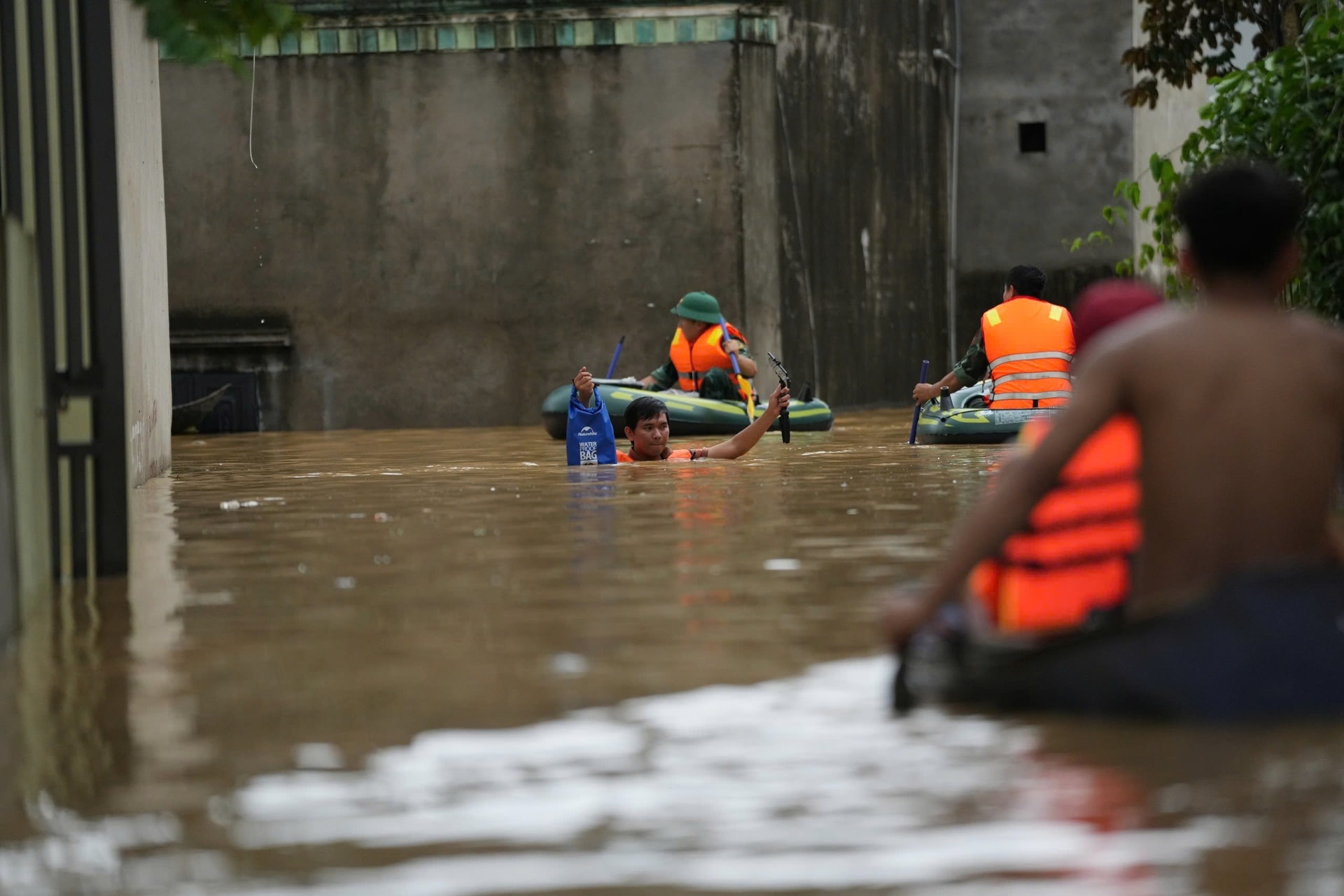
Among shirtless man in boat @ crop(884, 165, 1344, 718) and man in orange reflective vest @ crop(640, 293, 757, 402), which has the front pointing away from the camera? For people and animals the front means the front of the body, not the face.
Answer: the shirtless man in boat

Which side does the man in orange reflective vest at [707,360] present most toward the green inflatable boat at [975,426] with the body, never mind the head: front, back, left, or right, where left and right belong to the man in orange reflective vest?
left

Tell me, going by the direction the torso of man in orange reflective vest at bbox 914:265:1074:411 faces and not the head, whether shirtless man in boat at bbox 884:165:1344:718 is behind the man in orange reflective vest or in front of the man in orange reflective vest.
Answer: behind

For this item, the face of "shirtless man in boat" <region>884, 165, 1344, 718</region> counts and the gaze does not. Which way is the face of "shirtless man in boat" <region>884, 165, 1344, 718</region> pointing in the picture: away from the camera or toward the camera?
away from the camera

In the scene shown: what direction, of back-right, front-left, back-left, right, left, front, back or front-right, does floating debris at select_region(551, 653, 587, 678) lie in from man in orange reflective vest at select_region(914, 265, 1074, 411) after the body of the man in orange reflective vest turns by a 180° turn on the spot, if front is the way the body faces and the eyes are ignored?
front

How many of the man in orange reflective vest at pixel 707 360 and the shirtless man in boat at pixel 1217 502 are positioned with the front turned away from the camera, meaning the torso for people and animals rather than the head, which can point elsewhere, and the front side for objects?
1

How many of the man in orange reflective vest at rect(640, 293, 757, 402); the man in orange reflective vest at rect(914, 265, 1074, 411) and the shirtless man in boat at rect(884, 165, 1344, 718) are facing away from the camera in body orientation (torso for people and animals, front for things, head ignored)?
2

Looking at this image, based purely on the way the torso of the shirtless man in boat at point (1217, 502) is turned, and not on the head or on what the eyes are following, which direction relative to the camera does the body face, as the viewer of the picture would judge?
away from the camera

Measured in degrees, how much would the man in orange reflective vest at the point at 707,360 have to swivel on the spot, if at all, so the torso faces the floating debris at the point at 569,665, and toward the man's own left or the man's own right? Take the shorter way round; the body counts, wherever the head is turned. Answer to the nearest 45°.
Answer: approximately 45° to the man's own left

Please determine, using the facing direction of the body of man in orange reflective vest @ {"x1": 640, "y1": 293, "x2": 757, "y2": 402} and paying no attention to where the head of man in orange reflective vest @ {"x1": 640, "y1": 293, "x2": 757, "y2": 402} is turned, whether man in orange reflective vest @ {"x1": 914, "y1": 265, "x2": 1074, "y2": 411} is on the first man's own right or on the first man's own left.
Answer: on the first man's own left

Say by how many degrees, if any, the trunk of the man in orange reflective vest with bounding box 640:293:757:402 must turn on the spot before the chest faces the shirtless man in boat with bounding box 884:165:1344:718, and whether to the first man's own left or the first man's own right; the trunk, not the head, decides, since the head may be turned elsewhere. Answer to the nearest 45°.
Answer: approximately 45° to the first man's own left

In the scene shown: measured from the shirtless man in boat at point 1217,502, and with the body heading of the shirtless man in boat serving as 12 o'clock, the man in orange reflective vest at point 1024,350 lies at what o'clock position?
The man in orange reflective vest is roughly at 12 o'clock from the shirtless man in boat.

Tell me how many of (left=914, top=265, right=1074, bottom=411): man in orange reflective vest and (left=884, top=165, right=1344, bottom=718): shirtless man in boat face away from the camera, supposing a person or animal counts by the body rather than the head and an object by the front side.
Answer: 2

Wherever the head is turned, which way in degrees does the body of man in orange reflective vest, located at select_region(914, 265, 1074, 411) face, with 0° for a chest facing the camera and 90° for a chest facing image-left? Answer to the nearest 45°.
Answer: approximately 180°

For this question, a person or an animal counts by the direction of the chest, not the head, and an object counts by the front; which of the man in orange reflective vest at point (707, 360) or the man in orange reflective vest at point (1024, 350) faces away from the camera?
the man in orange reflective vest at point (1024, 350)

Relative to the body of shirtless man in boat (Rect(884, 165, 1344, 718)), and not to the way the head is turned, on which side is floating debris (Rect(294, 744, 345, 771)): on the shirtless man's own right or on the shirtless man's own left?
on the shirtless man's own left

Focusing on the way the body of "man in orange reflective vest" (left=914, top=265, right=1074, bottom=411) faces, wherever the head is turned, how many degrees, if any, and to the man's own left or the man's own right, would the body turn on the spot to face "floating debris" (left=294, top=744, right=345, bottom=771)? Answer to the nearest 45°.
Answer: approximately 180°
